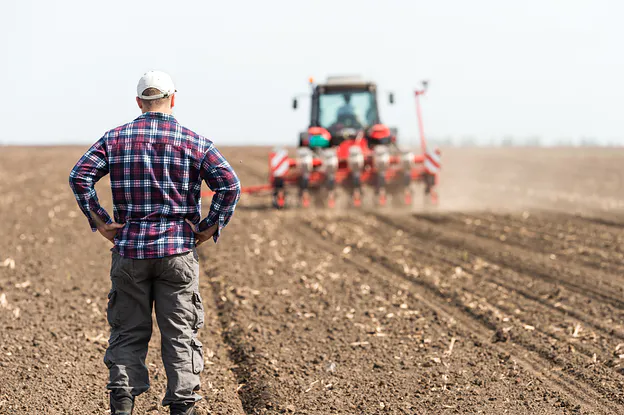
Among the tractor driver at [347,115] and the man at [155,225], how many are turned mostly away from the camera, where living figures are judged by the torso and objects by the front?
2

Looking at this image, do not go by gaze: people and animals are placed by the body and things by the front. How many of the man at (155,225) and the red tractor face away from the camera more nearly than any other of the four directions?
2

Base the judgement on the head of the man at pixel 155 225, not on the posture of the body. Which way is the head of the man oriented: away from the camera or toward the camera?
away from the camera

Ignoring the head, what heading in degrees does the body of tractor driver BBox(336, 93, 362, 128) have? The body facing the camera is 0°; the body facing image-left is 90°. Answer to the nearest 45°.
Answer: approximately 180°

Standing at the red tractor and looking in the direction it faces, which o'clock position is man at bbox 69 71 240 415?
The man is roughly at 6 o'clock from the red tractor.

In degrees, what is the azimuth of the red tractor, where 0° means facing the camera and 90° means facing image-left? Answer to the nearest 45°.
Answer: approximately 180°

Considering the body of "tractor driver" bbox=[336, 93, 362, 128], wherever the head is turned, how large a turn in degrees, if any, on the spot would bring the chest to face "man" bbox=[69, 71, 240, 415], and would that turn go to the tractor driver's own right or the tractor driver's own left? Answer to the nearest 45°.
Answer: approximately 180°

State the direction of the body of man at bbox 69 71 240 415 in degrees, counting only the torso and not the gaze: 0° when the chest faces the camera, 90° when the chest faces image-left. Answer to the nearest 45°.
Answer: approximately 180°
